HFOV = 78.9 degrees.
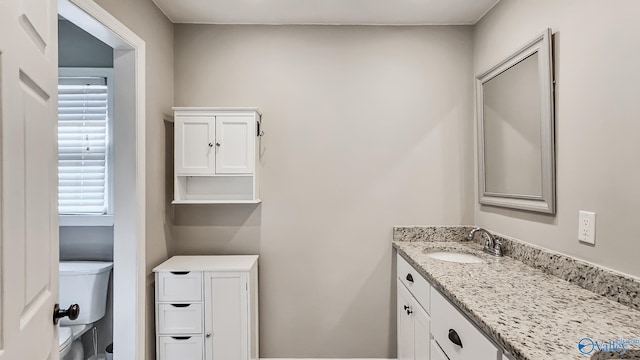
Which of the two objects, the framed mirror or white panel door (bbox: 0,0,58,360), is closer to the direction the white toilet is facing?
the white panel door

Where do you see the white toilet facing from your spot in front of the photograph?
facing the viewer and to the left of the viewer

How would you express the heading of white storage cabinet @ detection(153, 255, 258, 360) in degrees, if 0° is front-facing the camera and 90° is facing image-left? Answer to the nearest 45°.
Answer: approximately 0°

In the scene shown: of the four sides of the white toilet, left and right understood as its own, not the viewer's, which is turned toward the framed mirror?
left

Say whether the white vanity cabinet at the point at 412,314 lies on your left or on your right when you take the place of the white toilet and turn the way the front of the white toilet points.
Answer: on your left

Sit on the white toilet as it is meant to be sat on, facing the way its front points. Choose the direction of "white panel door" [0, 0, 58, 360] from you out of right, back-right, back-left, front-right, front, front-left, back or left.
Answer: front-left

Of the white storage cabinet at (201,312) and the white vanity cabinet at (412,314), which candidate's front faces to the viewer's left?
the white vanity cabinet

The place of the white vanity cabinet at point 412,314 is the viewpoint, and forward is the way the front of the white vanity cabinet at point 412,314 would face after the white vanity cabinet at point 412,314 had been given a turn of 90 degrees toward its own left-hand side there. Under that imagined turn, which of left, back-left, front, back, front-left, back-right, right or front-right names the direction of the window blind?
right

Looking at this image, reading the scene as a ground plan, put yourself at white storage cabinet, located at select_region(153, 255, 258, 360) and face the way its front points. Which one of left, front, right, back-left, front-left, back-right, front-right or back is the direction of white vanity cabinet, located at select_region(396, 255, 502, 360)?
front-left

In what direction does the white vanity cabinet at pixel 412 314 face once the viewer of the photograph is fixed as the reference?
facing to the left of the viewer
